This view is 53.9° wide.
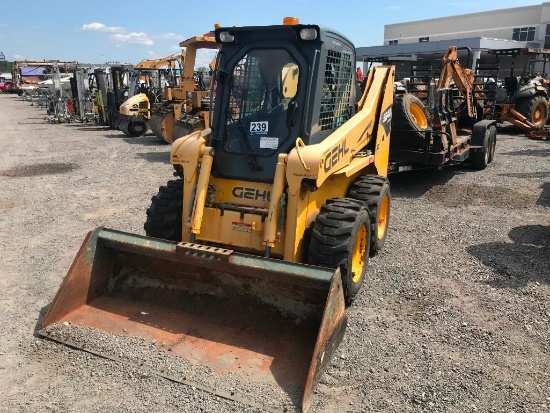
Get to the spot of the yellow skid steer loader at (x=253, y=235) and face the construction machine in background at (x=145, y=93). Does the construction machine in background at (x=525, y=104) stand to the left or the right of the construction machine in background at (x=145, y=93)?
right

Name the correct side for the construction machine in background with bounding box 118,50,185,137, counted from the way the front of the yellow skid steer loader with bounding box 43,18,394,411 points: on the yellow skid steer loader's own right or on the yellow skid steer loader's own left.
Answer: on the yellow skid steer loader's own right

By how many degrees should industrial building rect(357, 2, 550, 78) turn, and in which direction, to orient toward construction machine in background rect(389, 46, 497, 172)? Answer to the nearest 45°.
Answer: approximately 45° to its left

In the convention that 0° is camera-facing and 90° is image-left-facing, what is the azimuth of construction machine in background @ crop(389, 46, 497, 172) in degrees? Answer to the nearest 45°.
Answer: approximately 45°

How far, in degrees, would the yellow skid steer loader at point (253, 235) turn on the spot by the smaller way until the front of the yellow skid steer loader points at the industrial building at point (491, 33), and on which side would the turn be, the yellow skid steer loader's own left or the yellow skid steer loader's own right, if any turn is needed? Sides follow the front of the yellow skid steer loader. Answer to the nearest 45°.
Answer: approximately 180°

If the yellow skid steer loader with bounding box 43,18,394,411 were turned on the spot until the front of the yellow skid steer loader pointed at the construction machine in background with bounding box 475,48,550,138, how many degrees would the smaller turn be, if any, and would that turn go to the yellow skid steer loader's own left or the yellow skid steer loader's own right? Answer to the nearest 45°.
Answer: approximately 180°

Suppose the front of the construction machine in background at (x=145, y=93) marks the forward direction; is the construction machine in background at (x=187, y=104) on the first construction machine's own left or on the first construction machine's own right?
on the first construction machine's own left

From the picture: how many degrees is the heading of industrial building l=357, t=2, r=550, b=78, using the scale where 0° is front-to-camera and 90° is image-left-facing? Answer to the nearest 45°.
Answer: approximately 45°
